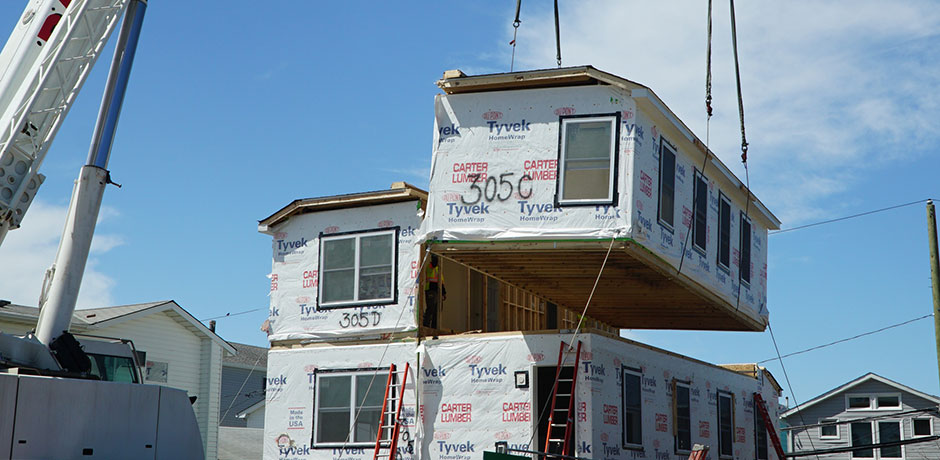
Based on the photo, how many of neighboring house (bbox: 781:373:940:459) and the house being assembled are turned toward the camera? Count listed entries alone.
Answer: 2

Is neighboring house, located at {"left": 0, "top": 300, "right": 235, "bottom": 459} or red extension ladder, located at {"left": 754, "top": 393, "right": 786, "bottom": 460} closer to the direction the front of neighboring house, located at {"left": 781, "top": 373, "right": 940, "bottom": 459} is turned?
the red extension ladder

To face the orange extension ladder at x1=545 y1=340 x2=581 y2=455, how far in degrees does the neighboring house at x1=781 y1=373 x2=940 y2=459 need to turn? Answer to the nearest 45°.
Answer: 0° — it already faces it

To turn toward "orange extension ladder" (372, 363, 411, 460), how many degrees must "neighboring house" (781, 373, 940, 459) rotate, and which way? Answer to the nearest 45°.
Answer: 0° — it already faces it

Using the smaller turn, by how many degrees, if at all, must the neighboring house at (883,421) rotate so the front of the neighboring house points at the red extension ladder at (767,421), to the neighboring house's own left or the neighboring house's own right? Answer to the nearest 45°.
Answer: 0° — it already faces it
